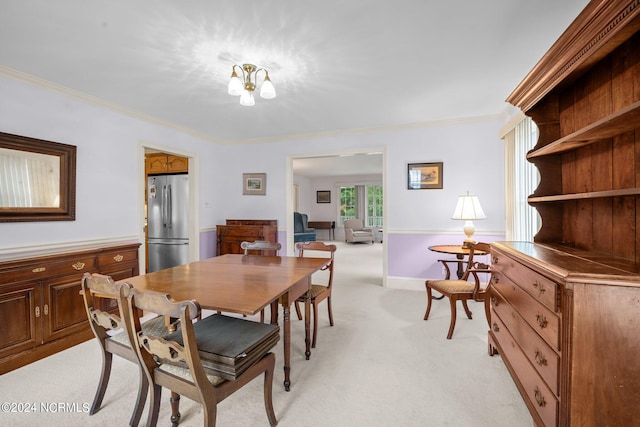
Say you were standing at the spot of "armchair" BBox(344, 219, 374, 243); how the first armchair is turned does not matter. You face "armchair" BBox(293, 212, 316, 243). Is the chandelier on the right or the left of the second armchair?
left

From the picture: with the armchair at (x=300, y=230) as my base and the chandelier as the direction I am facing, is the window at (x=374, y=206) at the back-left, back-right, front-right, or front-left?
back-left

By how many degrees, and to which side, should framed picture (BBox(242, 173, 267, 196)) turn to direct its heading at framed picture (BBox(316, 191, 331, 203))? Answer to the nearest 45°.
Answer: approximately 135° to its left

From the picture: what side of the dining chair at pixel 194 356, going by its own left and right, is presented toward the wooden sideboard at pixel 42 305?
left

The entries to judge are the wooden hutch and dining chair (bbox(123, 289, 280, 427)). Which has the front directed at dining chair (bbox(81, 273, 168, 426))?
the wooden hutch

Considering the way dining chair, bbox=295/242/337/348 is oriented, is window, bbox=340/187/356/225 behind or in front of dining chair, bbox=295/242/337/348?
behind

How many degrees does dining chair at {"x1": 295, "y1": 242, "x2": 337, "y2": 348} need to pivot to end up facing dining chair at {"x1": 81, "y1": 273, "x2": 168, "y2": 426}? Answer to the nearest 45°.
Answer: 0° — it already faces it

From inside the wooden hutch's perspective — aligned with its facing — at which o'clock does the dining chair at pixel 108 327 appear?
The dining chair is roughly at 12 o'clock from the wooden hutch.

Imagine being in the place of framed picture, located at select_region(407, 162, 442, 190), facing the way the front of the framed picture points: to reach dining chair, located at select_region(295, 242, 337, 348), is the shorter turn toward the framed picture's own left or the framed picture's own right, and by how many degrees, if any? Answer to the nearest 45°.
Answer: approximately 45° to the framed picture's own right

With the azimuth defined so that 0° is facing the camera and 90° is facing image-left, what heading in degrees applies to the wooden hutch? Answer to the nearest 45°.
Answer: approximately 45°

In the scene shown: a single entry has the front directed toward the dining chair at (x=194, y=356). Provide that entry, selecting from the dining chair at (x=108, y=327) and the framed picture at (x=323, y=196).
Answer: the framed picture

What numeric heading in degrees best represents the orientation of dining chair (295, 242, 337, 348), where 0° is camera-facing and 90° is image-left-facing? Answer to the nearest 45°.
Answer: approximately 45°
